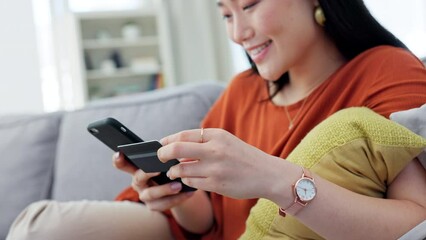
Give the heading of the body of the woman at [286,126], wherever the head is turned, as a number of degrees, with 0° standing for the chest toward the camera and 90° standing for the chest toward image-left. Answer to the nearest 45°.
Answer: approximately 45°

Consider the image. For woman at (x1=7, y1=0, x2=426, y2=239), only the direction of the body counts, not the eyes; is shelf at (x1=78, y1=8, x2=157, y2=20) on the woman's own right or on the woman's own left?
on the woman's own right
